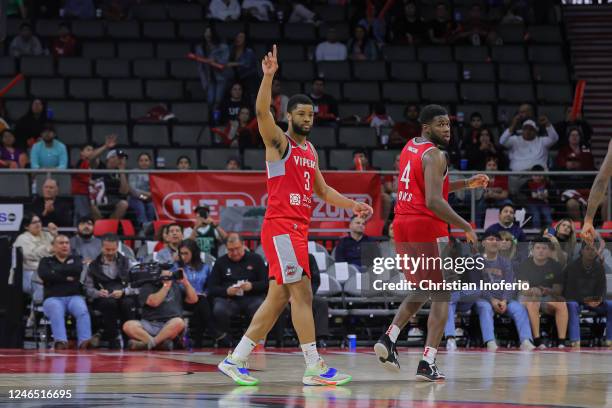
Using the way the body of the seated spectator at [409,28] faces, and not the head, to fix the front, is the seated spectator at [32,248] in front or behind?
in front

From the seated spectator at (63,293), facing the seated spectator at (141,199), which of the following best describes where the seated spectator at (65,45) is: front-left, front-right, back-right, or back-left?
front-left

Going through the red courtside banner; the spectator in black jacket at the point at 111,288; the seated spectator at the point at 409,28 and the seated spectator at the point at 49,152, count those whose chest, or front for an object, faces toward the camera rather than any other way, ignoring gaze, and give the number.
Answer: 4

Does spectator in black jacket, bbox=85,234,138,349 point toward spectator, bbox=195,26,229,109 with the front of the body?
no

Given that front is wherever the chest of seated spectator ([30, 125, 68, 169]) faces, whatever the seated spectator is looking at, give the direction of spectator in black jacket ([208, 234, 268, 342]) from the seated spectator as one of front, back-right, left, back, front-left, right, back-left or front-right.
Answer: front-left

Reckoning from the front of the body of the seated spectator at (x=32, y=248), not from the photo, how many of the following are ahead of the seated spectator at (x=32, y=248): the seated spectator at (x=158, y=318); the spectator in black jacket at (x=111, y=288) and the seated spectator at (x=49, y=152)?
2

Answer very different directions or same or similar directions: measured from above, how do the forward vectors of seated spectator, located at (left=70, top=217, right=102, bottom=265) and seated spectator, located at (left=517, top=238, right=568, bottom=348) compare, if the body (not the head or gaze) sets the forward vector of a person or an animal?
same or similar directions

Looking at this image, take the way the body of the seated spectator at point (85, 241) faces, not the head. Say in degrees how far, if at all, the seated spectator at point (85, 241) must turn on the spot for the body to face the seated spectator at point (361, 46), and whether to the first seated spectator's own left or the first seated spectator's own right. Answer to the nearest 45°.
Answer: approximately 135° to the first seated spectator's own left

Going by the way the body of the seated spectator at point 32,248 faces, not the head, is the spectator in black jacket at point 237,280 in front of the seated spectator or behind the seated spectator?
in front

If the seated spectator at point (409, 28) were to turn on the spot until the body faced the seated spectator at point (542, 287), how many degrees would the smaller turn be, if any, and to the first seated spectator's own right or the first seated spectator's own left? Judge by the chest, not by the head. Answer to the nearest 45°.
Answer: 0° — they already face them

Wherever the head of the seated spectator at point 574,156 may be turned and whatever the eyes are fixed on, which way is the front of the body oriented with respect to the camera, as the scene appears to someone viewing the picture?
toward the camera

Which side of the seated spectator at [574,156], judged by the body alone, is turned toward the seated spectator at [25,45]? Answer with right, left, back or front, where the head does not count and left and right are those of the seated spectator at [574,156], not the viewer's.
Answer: right

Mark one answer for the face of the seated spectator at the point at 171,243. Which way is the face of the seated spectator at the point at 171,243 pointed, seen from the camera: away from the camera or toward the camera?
toward the camera

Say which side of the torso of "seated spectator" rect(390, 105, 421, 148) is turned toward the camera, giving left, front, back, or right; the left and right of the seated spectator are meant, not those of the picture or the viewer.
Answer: front

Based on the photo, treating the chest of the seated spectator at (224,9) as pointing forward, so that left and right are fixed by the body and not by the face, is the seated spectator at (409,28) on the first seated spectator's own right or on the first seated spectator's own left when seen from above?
on the first seated spectator's own left

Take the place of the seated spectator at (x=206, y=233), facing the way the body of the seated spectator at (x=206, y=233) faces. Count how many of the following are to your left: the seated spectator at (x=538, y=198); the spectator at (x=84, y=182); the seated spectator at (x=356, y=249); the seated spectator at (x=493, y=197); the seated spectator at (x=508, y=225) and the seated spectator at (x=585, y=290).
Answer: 5

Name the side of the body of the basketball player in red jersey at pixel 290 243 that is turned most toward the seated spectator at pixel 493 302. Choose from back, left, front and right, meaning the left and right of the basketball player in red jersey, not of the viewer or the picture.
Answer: left

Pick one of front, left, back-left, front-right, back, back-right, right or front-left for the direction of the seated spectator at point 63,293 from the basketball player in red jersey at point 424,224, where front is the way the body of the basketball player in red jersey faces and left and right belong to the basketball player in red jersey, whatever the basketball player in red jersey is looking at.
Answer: left

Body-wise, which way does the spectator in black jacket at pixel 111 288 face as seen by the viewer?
toward the camera

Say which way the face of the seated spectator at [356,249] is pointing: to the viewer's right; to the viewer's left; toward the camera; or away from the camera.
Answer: toward the camera

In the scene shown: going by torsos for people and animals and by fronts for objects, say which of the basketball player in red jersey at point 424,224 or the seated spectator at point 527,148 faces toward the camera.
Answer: the seated spectator

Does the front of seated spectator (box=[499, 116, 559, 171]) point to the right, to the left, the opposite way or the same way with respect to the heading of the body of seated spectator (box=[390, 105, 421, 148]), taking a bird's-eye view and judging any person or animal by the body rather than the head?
the same way
